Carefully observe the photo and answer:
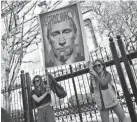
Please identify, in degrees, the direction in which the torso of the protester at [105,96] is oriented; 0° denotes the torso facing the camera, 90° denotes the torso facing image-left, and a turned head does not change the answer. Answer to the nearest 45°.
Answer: approximately 45°

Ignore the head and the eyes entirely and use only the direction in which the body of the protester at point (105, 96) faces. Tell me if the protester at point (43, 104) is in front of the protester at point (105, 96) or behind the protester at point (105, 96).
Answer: in front

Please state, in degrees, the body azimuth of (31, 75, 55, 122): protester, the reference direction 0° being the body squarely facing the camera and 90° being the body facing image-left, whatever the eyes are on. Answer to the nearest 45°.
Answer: approximately 0°

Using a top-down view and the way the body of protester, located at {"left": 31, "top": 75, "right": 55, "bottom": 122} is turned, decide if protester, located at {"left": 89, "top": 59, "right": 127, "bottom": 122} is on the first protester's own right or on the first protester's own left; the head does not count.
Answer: on the first protester's own left

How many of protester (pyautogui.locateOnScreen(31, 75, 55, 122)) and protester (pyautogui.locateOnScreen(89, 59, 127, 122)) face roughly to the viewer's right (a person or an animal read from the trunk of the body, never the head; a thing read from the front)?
0
